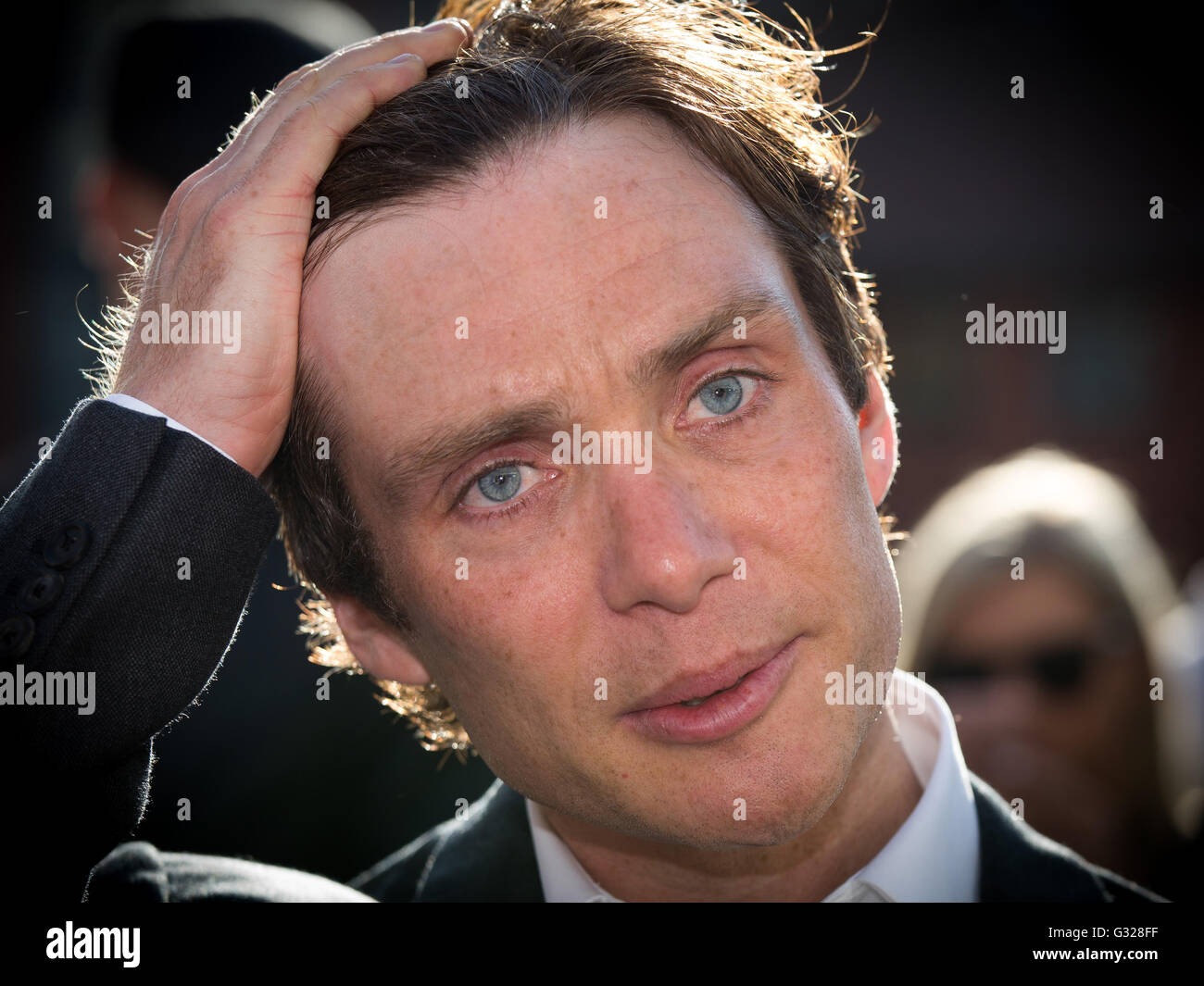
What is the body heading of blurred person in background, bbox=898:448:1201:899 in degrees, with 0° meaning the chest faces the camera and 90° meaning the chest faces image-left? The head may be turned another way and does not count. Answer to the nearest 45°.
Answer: approximately 45°

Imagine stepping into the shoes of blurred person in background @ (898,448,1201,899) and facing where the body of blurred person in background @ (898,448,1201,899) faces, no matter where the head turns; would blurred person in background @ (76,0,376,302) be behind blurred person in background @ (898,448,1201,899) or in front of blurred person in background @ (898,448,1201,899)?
in front
